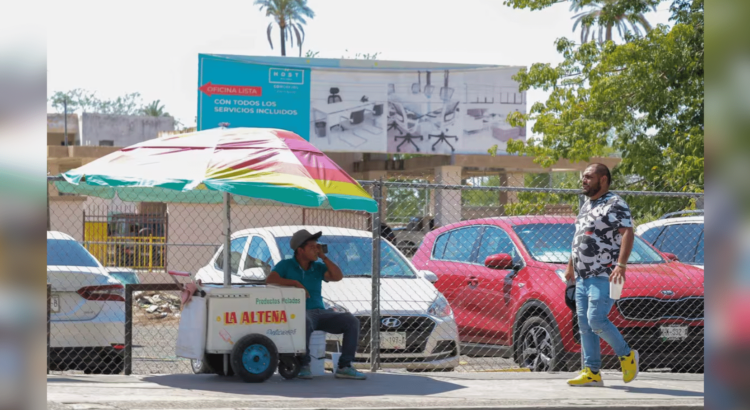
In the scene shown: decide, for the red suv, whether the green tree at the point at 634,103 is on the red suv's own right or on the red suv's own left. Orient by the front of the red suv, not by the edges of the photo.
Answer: on the red suv's own left

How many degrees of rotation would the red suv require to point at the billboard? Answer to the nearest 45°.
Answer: approximately 135° to its left

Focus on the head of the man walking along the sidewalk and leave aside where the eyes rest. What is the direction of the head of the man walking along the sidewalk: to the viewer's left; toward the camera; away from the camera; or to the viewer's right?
to the viewer's left

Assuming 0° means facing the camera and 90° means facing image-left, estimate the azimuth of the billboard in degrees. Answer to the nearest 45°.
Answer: approximately 0°

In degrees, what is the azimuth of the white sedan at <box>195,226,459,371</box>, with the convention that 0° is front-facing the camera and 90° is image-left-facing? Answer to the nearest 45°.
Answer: approximately 315°

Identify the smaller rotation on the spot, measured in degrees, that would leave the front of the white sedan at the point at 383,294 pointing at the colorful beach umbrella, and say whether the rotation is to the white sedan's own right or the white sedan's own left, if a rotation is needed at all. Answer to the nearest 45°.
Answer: approximately 90° to the white sedan's own right

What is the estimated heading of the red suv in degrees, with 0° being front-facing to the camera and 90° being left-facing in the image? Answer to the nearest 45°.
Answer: approximately 315°

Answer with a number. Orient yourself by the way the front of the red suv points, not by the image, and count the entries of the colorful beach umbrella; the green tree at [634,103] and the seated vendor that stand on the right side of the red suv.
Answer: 2

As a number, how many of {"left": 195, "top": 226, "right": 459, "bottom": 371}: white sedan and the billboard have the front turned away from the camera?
0

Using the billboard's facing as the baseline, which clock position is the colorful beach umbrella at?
The colorful beach umbrella is roughly at 12 o'clock from the billboard.

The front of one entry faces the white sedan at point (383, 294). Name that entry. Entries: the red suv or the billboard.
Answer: the billboard

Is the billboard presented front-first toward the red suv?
yes

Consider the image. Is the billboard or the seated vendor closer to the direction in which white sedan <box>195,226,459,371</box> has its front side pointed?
the seated vendor

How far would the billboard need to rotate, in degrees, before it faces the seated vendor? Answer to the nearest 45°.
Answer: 0° — it already faces them

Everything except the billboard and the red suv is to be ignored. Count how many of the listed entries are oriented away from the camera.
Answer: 0
